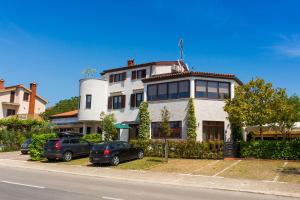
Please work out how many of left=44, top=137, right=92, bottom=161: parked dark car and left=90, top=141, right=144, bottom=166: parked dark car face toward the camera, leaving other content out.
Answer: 0

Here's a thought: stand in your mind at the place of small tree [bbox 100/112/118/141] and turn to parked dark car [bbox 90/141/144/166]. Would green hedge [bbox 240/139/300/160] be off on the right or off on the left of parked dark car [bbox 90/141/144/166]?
left
